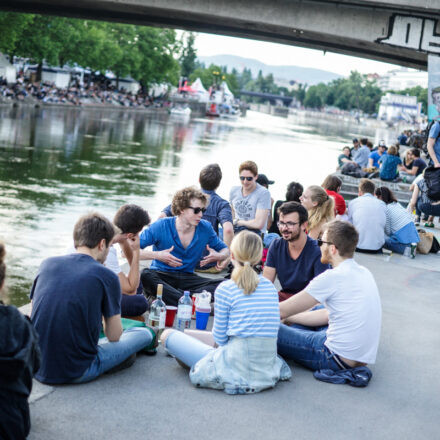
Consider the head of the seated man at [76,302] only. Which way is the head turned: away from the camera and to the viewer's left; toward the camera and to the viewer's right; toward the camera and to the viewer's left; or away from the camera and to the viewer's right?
away from the camera and to the viewer's right

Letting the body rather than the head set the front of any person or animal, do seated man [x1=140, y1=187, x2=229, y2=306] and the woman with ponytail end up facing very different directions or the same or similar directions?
very different directions

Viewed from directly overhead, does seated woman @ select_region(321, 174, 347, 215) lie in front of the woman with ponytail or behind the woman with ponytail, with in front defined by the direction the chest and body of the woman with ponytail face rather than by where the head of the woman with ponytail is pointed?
in front

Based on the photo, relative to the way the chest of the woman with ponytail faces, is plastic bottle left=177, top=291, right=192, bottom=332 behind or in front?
in front

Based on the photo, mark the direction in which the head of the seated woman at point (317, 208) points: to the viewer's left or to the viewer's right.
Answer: to the viewer's left

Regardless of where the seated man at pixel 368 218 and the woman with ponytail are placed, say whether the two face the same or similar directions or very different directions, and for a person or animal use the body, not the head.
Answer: same or similar directions

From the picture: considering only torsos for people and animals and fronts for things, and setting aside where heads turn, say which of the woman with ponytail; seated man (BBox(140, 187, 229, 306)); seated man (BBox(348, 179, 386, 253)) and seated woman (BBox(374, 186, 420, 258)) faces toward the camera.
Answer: seated man (BBox(140, 187, 229, 306))

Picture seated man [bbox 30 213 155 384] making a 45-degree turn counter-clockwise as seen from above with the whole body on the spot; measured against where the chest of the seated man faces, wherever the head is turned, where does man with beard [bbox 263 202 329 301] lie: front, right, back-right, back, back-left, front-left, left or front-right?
front-right

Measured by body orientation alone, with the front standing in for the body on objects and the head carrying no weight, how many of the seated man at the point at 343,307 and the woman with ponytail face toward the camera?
0

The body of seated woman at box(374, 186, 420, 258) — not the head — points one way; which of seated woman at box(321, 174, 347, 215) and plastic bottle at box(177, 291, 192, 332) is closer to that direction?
the seated woman

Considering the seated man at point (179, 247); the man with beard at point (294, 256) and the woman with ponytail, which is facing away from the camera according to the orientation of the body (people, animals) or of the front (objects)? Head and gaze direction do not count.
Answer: the woman with ponytail

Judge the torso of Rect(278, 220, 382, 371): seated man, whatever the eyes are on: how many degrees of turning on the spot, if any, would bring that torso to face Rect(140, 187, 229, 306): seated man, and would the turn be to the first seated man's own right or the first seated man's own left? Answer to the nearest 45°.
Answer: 0° — they already face them

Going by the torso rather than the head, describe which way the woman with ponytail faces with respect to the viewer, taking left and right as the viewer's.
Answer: facing away from the viewer

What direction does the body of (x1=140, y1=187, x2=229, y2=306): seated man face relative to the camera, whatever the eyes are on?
toward the camera

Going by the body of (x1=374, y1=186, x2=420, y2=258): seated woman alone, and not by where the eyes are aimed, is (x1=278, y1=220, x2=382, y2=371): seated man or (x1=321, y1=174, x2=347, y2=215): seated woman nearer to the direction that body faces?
the seated woman

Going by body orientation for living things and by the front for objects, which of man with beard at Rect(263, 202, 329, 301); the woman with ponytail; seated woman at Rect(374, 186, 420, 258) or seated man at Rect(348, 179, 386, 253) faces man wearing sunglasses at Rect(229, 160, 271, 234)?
the woman with ponytail

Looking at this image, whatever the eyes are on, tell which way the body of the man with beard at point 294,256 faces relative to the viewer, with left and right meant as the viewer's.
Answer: facing the viewer and to the left of the viewer

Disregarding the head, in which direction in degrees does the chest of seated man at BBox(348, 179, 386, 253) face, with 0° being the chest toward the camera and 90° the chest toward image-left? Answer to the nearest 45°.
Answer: approximately 180°

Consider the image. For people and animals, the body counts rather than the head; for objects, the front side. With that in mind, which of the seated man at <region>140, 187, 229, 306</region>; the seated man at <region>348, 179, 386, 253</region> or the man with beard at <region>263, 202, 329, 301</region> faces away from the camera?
the seated man at <region>348, 179, 386, 253</region>

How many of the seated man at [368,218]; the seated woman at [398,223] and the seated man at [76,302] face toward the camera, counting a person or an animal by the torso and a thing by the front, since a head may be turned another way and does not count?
0
